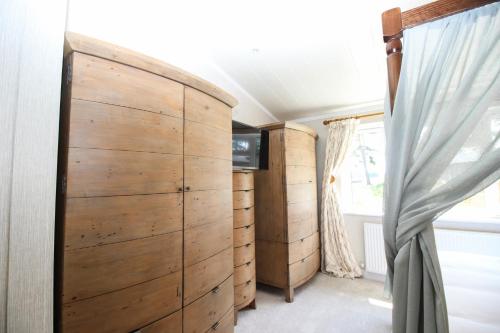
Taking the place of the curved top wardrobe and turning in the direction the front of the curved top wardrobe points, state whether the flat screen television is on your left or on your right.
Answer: on your left

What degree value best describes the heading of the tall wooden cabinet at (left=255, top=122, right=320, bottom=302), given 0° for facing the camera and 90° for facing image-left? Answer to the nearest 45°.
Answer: approximately 315°

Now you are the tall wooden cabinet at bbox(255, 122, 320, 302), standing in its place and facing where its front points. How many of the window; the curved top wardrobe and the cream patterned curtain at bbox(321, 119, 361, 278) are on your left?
2

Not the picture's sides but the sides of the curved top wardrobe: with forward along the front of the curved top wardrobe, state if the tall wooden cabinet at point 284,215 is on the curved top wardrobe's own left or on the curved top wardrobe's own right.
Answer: on the curved top wardrobe's own left

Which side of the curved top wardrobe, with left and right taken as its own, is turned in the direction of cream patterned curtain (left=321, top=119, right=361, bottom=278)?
left

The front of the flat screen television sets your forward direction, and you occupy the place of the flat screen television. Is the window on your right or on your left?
on your left

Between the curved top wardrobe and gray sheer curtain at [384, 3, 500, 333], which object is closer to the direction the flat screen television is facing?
the gray sheer curtain

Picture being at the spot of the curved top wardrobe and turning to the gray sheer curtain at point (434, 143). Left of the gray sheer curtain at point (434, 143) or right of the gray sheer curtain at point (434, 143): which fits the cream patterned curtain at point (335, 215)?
left

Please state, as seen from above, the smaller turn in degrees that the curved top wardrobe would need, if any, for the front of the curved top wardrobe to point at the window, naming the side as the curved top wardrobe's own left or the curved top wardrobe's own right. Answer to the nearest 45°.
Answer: approximately 45° to the curved top wardrobe's own left

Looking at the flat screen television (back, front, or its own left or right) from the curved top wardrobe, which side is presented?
right

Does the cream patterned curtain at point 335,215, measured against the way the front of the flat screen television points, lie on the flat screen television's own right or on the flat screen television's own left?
on the flat screen television's own left

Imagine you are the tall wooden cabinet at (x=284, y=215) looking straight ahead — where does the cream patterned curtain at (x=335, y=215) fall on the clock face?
The cream patterned curtain is roughly at 9 o'clock from the tall wooden cabinet.

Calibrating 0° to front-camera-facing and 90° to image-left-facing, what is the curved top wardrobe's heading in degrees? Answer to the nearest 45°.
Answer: approximately 315°
